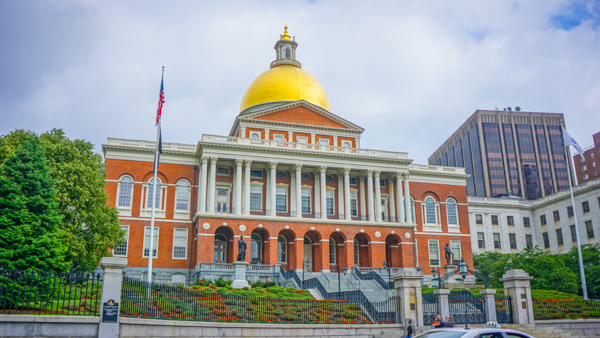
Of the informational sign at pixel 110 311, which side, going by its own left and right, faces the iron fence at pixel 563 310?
left

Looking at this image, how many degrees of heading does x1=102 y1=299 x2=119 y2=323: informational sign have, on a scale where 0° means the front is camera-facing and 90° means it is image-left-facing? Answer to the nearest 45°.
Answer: approximately 0°

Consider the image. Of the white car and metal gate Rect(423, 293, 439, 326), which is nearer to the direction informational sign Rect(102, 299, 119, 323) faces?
the white car

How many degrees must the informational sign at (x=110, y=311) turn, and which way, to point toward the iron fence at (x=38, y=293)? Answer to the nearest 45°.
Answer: approximately 90° to its right

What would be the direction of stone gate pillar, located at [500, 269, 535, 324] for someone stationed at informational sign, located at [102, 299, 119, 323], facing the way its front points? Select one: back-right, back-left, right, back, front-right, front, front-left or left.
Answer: left

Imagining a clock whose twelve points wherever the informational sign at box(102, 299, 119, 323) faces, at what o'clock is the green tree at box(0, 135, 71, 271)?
The green tree is roughly at 5 o'clock from the informational sign.

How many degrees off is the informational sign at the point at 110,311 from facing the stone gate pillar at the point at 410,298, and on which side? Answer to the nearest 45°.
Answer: approximately 90° to its left

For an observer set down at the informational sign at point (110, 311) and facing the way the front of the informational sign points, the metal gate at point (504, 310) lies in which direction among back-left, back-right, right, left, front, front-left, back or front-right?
left

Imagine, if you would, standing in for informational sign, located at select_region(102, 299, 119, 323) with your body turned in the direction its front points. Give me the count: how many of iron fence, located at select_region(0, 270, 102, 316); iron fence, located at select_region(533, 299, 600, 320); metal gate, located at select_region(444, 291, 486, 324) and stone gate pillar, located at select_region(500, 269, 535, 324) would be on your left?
3

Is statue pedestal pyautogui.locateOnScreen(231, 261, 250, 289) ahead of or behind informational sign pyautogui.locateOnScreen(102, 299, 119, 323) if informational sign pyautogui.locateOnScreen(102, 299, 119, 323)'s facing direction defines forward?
behind

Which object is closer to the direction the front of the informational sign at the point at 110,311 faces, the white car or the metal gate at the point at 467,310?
the white car
